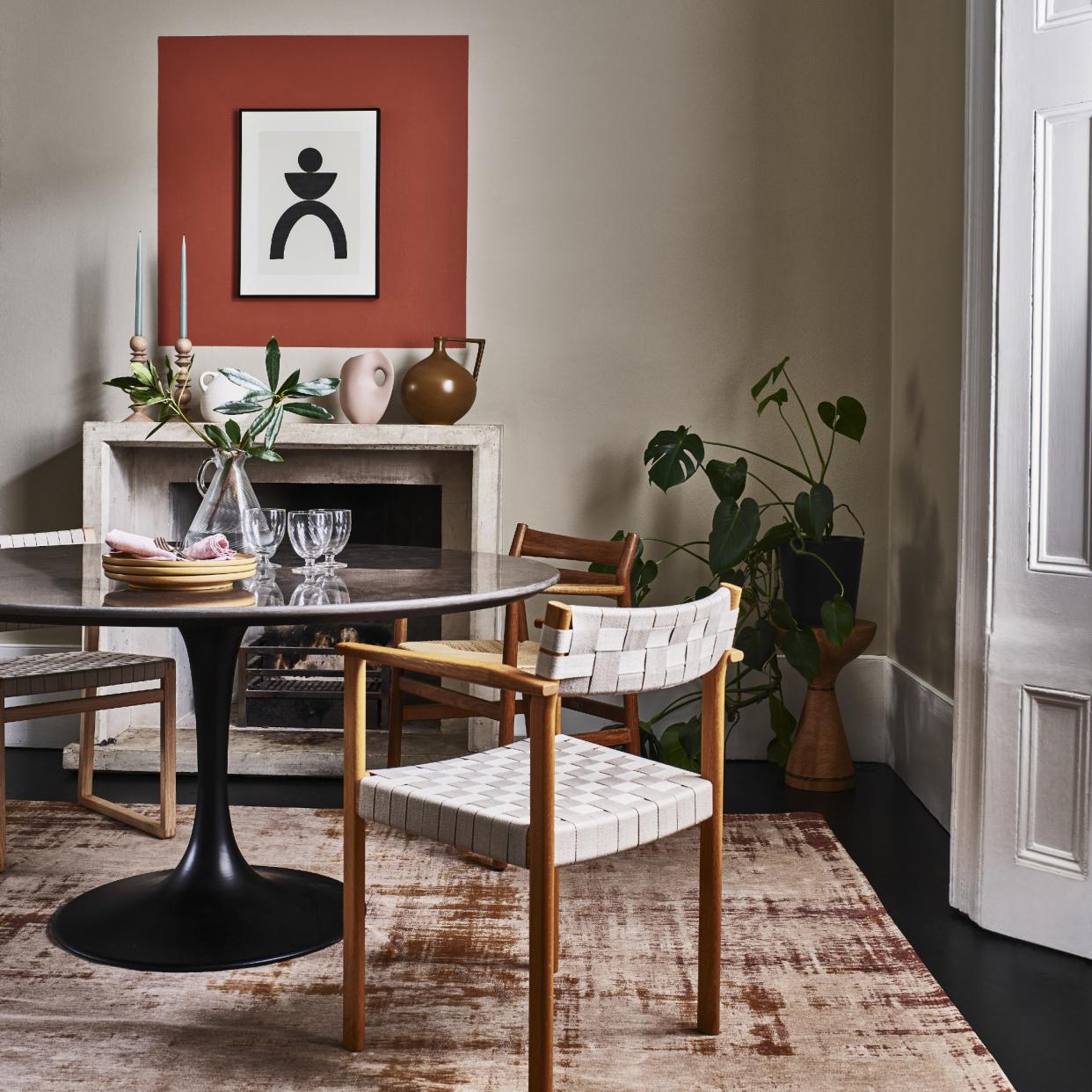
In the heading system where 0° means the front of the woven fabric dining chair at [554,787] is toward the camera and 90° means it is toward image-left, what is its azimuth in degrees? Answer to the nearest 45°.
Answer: approximately 135°

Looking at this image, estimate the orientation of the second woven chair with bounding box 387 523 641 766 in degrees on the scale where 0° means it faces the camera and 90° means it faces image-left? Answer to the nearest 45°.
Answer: approximately 45°

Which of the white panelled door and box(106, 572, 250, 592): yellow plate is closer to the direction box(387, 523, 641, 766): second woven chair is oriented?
the yellow plate

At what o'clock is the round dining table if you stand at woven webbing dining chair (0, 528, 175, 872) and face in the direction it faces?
The round dining table is roughly at 1 o'clock from the woven webbing dining chair.

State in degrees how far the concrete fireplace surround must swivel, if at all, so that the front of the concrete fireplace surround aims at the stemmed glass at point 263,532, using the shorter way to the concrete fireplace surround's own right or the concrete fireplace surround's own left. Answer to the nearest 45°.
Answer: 0° — it already faces it

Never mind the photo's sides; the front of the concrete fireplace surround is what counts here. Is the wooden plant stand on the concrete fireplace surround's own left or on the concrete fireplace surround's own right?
on the concrete fireplace surround's own left

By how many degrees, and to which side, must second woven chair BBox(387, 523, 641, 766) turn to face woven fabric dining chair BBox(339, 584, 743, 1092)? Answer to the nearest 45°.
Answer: approximately 45° to its left

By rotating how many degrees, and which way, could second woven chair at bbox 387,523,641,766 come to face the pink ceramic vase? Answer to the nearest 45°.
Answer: approximately 90° to its right

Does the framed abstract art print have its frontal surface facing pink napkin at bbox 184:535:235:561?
yes

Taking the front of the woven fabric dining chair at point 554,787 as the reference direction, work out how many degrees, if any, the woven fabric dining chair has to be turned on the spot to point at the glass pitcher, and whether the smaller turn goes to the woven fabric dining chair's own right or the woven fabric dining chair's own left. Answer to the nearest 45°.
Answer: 0° — it already faces it
